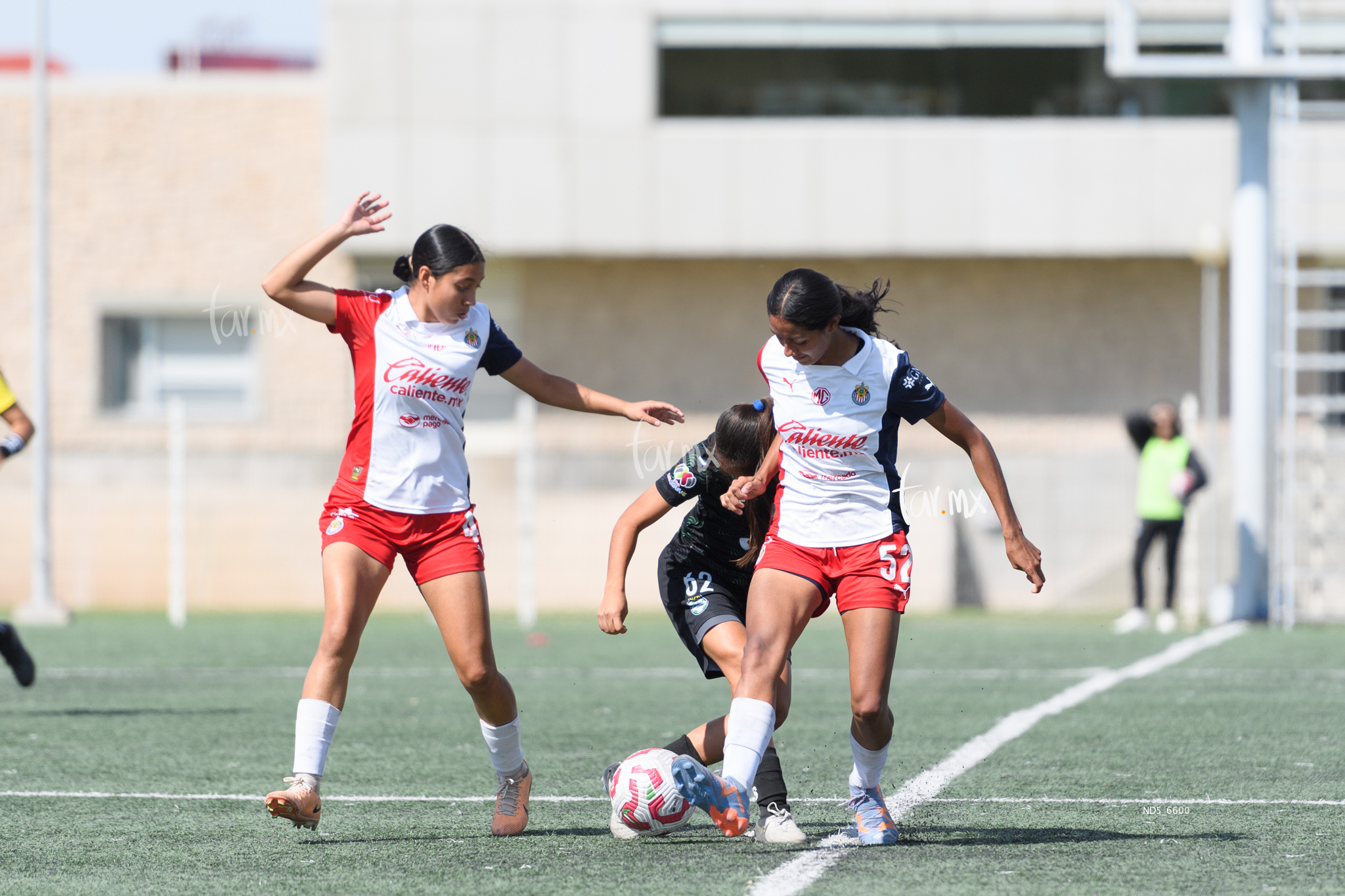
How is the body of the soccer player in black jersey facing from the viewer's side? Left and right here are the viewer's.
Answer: facing the viewer and to the right of the viewer

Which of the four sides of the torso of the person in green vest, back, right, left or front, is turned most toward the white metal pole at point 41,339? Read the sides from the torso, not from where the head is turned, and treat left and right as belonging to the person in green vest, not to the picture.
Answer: right

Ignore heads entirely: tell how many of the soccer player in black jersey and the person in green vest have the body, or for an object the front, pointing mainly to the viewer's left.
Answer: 0

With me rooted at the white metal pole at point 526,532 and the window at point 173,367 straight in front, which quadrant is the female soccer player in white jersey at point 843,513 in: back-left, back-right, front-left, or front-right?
back-left

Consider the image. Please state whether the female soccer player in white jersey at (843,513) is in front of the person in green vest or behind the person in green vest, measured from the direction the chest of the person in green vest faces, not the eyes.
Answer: in front

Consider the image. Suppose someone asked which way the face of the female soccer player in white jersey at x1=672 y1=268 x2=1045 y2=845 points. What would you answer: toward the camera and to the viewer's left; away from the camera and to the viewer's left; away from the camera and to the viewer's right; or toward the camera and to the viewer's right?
toward the camera and to the viewer's left

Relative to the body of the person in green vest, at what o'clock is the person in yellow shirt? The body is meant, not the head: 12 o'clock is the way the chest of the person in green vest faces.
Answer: The person in yellow shirt is roughly at 1 o'clock from the person in green vest.

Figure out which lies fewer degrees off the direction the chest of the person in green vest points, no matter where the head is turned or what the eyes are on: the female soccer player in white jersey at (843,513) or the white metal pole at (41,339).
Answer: the female soccer player in white jersey

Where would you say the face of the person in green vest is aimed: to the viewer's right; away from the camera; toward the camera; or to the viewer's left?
toward the camera

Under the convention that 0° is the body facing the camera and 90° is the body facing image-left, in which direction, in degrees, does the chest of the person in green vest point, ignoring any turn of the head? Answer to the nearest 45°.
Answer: approximately 0°

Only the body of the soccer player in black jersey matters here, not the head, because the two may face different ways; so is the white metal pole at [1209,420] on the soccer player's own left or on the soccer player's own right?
on the soccer player's own left

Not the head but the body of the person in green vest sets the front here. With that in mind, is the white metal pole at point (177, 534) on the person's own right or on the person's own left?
on the person's own right

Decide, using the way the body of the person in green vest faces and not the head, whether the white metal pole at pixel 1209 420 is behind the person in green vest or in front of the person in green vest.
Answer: behind
